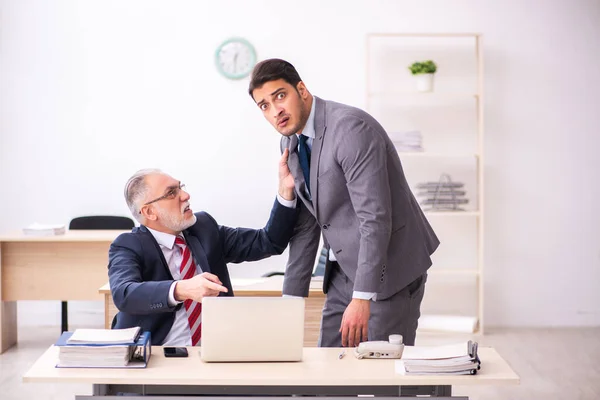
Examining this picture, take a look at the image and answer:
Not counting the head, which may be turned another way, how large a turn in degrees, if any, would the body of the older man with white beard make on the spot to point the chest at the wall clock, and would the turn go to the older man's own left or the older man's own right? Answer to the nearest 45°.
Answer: approximately 135° to the older man's own left

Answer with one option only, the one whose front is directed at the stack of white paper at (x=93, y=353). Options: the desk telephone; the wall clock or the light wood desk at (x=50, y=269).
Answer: the wall clock

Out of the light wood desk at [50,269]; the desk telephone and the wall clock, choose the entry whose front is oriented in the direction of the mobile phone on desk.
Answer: the wall clock

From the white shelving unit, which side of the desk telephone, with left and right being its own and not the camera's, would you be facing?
front

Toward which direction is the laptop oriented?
away from the camera

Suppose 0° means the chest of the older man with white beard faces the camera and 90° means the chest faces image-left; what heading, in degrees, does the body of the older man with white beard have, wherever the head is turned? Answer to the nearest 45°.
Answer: approximately 315°

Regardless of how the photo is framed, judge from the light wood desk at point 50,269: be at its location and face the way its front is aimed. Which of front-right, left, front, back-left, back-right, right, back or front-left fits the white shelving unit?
right

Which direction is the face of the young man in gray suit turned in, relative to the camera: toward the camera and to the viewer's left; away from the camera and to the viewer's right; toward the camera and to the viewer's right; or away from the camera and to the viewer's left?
toward the camera and to the viewer's left

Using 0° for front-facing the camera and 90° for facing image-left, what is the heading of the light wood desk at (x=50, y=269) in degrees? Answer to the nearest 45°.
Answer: approximately 180°

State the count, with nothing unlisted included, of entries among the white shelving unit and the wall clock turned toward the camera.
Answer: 2

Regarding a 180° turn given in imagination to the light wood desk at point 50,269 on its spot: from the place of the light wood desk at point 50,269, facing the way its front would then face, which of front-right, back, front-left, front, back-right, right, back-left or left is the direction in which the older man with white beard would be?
front

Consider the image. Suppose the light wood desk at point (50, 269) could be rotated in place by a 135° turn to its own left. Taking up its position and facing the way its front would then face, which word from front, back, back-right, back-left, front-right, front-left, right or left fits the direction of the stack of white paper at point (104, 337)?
front-left

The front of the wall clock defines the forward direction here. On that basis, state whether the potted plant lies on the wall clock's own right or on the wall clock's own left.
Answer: on the wall clock's own left

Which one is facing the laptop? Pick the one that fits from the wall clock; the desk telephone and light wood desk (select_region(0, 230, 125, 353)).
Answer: the wall clock
